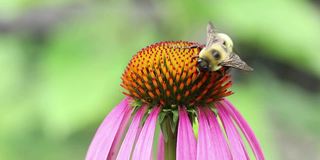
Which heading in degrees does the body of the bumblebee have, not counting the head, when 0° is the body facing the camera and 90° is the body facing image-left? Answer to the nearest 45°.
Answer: approximately 45°
